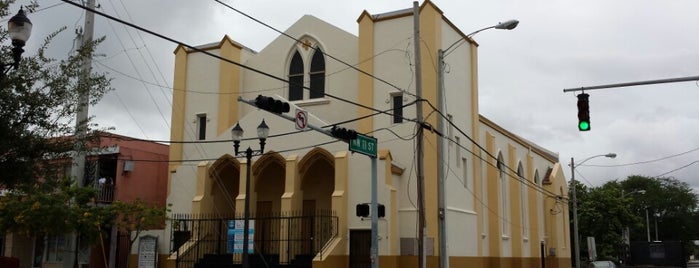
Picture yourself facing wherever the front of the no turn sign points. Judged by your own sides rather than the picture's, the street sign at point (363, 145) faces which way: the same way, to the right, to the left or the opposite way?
the same way

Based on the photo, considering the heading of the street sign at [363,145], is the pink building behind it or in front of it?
behind

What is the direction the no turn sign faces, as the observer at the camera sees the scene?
facing the viewer and to the right of the viewer

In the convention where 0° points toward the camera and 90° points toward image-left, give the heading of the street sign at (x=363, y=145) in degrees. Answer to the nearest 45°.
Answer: approximately 315°

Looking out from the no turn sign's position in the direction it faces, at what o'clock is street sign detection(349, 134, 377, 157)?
The street sign is roughly at 9 o'clock from the no turn sign.

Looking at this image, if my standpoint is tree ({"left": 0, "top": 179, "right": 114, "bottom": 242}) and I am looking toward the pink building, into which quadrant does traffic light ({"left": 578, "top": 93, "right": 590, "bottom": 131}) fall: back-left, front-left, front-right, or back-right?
back-right

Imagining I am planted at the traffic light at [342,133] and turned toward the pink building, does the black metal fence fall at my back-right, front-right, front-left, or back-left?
front-right

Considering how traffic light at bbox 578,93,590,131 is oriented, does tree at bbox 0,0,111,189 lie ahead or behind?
ahead

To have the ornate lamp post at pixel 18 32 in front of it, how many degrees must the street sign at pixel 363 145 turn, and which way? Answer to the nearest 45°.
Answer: approximately 90° to its right

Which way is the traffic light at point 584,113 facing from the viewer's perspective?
toward the camera

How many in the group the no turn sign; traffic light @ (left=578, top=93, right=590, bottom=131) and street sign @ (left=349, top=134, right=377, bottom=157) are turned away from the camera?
0

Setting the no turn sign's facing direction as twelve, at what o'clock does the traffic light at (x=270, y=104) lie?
The traffic light is roughly at 2 o'clock from the no turn sign.

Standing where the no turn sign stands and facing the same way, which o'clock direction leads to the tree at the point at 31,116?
The tree is roughly at 3 o'clock from the no turn sign.

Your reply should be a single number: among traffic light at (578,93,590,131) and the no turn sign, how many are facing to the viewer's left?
0

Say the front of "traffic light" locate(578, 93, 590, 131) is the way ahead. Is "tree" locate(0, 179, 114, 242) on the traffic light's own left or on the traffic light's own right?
on the traffic light's own right

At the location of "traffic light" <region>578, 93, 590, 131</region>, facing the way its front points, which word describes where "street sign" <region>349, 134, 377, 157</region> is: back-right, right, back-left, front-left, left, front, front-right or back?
right

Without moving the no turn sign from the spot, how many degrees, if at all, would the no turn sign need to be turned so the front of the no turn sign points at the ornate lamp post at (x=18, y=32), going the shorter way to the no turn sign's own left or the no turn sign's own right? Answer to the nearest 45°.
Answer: approximately 90° to the no turn sign's own right
